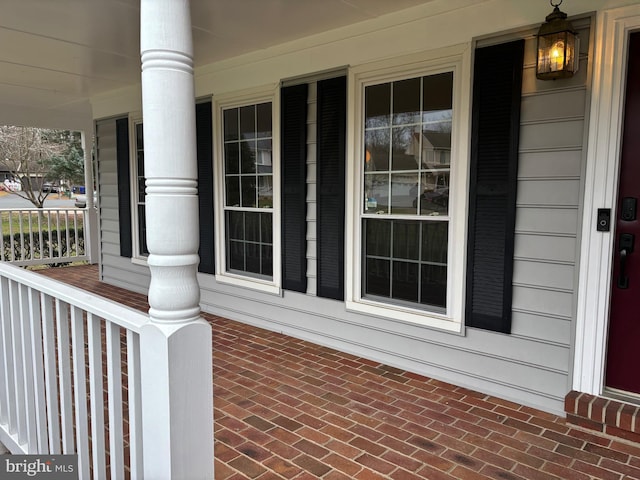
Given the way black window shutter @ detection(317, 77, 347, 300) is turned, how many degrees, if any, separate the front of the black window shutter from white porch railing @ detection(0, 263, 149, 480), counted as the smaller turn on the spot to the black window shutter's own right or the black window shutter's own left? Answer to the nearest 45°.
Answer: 0° — it already faces it

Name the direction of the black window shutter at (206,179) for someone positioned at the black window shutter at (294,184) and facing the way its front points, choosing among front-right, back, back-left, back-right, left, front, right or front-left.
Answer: right

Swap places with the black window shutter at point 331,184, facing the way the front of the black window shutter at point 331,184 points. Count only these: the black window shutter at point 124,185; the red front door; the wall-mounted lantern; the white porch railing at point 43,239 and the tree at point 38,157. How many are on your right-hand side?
3

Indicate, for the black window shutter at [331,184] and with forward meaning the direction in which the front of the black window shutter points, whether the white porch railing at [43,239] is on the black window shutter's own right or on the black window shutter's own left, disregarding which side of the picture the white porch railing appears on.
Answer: on the black window shutter's own right

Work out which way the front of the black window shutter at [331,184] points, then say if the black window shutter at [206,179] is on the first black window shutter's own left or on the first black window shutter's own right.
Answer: on the first black window shutter's own right

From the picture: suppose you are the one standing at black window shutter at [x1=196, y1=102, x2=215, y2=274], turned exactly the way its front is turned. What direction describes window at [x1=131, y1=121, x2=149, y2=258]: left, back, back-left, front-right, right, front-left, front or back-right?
right

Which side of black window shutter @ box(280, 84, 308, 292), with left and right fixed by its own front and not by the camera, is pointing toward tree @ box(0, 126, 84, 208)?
right

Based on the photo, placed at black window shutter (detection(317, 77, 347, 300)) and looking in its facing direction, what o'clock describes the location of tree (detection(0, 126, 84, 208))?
The tree is roughly at 3 o'clock from the black window shutter.

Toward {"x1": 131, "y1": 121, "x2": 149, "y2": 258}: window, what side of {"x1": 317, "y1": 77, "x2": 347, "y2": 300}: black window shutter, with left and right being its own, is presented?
right

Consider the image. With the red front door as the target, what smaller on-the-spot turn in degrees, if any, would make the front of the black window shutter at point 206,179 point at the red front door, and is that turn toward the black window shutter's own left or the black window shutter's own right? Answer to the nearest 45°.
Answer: approximately 90° to the black window shutter's own left

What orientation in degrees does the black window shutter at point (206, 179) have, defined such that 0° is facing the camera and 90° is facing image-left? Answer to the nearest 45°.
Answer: approximately 45°

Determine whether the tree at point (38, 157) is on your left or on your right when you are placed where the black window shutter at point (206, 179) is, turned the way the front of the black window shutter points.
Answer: on your right

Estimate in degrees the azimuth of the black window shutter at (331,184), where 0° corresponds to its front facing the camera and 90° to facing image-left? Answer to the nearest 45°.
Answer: approximately 45°

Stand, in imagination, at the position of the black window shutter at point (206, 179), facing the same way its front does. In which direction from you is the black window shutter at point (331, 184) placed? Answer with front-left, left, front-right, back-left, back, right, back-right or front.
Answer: left
